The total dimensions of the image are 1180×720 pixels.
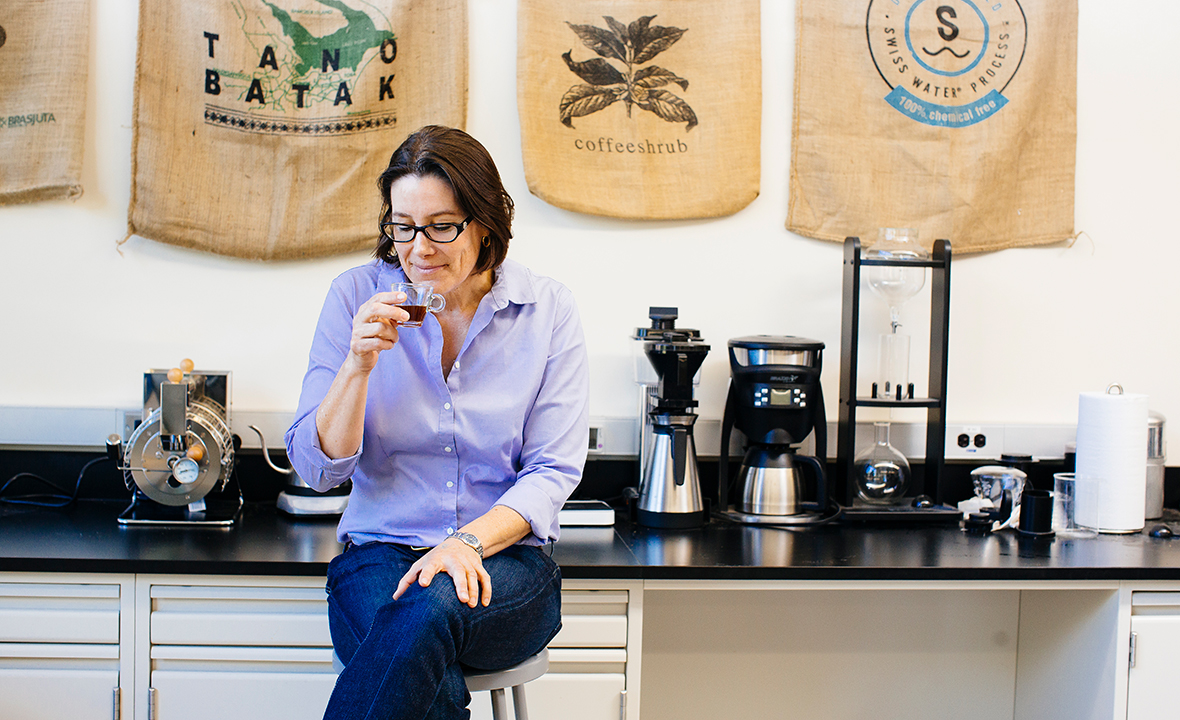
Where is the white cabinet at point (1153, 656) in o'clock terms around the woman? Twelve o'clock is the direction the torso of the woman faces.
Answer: The white cabinet is roughly at 9 o'clock from the woman.

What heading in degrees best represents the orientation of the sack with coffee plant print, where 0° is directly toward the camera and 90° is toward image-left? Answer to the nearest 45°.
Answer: approximately 0°

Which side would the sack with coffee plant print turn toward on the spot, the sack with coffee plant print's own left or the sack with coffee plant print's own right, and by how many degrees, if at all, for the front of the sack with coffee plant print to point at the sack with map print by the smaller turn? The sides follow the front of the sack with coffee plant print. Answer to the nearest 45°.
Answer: approximately 90° to the sack with coffee plant print's own right

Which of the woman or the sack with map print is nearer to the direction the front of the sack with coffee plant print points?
the woman

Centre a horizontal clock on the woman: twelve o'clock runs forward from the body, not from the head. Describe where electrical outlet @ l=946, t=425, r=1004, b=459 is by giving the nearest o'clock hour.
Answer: The electrical outlet is roughly at 8 o'clock from the woman.

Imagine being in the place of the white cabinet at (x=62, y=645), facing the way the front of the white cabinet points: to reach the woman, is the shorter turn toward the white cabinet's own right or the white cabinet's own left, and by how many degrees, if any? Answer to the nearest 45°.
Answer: approximately 45° to the white cabinet's own left

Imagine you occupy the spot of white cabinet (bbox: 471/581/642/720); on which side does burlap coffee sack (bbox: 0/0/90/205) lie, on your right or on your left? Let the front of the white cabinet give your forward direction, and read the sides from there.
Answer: on your right

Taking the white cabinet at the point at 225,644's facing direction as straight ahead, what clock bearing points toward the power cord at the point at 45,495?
The power cord is roughly at 5 o'clock from the white cabinet.

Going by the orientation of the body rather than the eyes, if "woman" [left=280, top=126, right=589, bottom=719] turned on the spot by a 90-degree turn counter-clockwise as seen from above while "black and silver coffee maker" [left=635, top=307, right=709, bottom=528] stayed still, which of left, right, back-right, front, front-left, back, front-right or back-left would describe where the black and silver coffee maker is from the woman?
front-left
